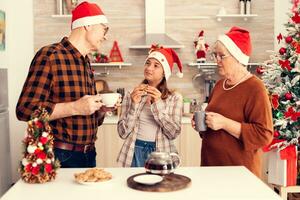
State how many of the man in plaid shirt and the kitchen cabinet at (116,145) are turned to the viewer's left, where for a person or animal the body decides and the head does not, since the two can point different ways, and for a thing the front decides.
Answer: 0

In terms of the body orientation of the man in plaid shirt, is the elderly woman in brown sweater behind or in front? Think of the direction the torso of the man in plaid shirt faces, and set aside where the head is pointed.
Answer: in front

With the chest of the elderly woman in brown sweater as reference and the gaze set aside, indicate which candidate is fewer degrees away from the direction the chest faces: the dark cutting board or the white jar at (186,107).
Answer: the dark cutting board

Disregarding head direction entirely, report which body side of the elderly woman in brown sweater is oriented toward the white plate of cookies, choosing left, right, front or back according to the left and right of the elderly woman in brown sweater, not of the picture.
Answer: front

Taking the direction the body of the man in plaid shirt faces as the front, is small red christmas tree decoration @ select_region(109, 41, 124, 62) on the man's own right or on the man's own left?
on the man's own left

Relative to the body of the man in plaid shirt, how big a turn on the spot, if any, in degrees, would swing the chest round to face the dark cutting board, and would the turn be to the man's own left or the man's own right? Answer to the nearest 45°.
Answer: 0° — they already face it

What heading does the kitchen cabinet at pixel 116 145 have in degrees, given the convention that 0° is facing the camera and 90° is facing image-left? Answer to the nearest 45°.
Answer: approximately 0°

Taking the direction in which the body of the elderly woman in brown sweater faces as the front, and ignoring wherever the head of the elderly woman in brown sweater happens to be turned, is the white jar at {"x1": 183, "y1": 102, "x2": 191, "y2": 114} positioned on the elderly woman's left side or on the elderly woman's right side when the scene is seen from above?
on the elderly woman's right side

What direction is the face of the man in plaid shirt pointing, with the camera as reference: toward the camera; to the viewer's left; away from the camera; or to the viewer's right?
to the viewer's right

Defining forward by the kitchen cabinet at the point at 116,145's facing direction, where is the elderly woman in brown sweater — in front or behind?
in front

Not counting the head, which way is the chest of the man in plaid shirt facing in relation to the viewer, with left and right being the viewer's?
facing the viewer and to the right of the viewer

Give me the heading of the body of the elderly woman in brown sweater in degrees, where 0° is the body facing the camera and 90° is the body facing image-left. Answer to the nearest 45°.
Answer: approximately 45°
